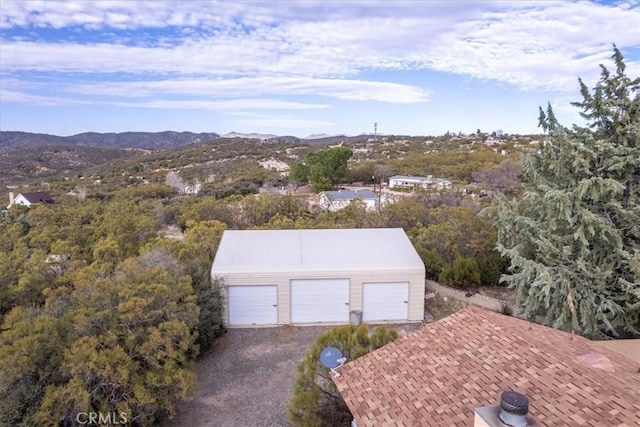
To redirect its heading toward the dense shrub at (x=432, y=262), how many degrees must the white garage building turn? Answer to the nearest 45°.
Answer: approximately 135° to its left

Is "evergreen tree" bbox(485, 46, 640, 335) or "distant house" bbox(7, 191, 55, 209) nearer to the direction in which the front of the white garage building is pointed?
the evergreen tree

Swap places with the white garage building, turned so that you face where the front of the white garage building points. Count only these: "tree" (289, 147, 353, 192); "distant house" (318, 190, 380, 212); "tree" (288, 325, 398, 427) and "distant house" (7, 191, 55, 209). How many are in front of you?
1

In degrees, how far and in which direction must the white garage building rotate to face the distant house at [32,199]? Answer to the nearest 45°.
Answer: approximately 135° to its right

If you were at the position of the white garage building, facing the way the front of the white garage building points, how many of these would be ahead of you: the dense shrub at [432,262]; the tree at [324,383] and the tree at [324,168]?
1

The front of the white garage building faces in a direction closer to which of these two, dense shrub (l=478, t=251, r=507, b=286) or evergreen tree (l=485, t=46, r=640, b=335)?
the evergreen tree

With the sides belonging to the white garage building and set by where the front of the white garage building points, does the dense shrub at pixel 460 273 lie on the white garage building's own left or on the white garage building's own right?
on the white garage building's own left

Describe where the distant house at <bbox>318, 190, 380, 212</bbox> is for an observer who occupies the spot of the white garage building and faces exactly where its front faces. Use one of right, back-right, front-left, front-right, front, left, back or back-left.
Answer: back

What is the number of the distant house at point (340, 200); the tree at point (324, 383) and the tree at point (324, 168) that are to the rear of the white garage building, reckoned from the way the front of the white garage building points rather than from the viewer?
2

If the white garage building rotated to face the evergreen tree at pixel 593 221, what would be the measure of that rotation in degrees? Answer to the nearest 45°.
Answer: approximately 90° to its left

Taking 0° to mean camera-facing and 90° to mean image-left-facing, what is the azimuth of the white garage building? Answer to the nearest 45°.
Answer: approximately 0°

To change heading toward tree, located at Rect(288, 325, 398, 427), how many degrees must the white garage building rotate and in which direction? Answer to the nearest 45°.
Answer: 0° — it already faces it

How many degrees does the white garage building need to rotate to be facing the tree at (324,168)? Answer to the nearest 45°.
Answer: approximately 180°

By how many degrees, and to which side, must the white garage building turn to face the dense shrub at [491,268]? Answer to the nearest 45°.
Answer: approximately 135° to its left
